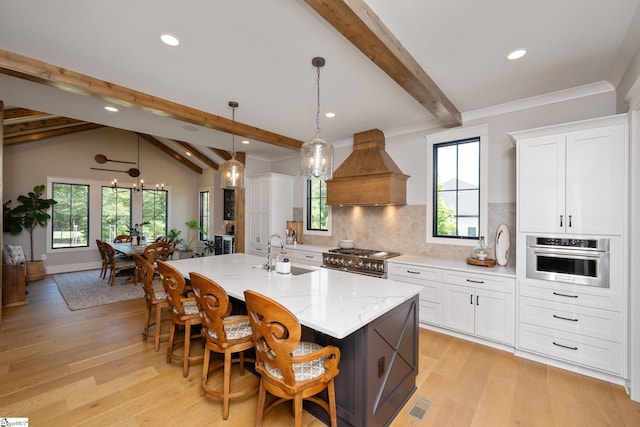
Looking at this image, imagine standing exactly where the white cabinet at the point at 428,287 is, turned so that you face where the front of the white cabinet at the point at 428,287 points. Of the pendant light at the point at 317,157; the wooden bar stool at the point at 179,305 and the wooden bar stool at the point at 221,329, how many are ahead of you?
3

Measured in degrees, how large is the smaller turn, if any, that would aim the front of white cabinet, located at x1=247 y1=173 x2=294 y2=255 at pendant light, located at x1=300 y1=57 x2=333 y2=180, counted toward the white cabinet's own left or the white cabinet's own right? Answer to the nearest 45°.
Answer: approximately 45° to the white cabinet's own left

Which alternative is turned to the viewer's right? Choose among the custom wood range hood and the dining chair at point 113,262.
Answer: the dining chair

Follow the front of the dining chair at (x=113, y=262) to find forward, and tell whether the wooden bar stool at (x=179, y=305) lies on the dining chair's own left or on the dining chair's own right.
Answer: on the dining chair's own right

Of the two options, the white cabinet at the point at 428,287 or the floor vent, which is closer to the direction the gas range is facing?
the floor vent

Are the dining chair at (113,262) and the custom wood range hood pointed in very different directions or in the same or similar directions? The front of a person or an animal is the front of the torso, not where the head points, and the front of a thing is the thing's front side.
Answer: very different directions

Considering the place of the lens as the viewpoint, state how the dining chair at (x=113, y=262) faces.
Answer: facing to the right of the viewer

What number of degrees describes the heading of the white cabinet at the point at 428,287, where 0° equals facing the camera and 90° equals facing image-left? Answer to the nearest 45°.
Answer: approximately 45°
